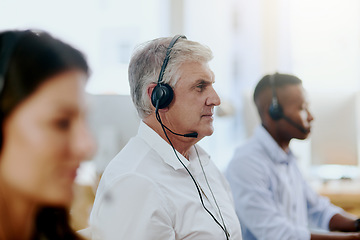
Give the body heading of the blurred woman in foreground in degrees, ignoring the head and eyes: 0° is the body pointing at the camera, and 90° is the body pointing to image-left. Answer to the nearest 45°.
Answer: approximately 270°
